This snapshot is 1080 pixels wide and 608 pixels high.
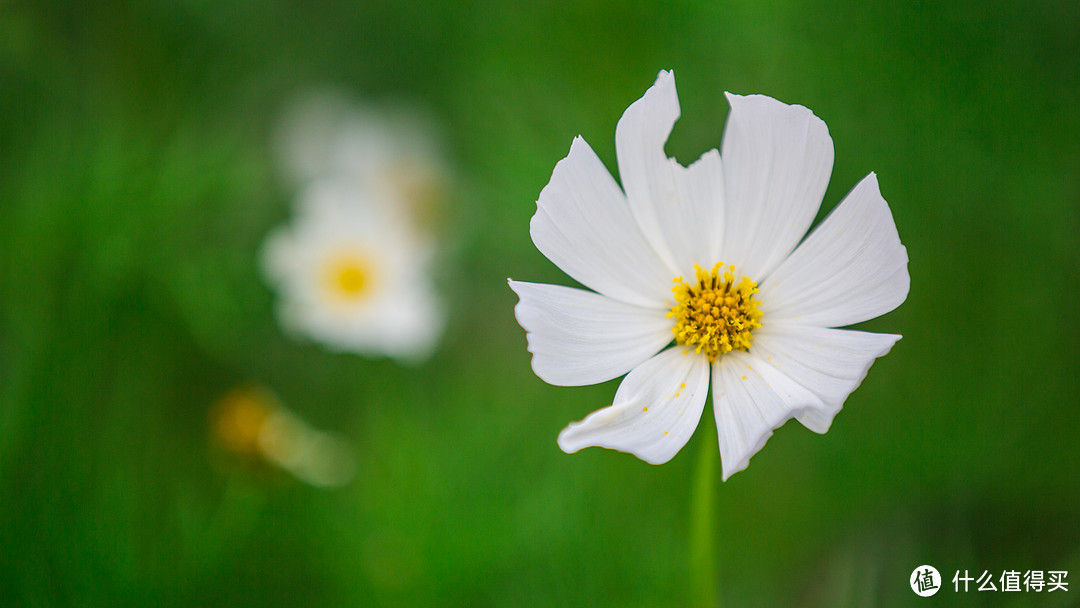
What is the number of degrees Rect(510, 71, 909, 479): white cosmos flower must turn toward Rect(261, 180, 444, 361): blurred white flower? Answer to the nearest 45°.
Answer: approximately 135° to its right

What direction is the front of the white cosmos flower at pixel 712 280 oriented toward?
toward the camera
